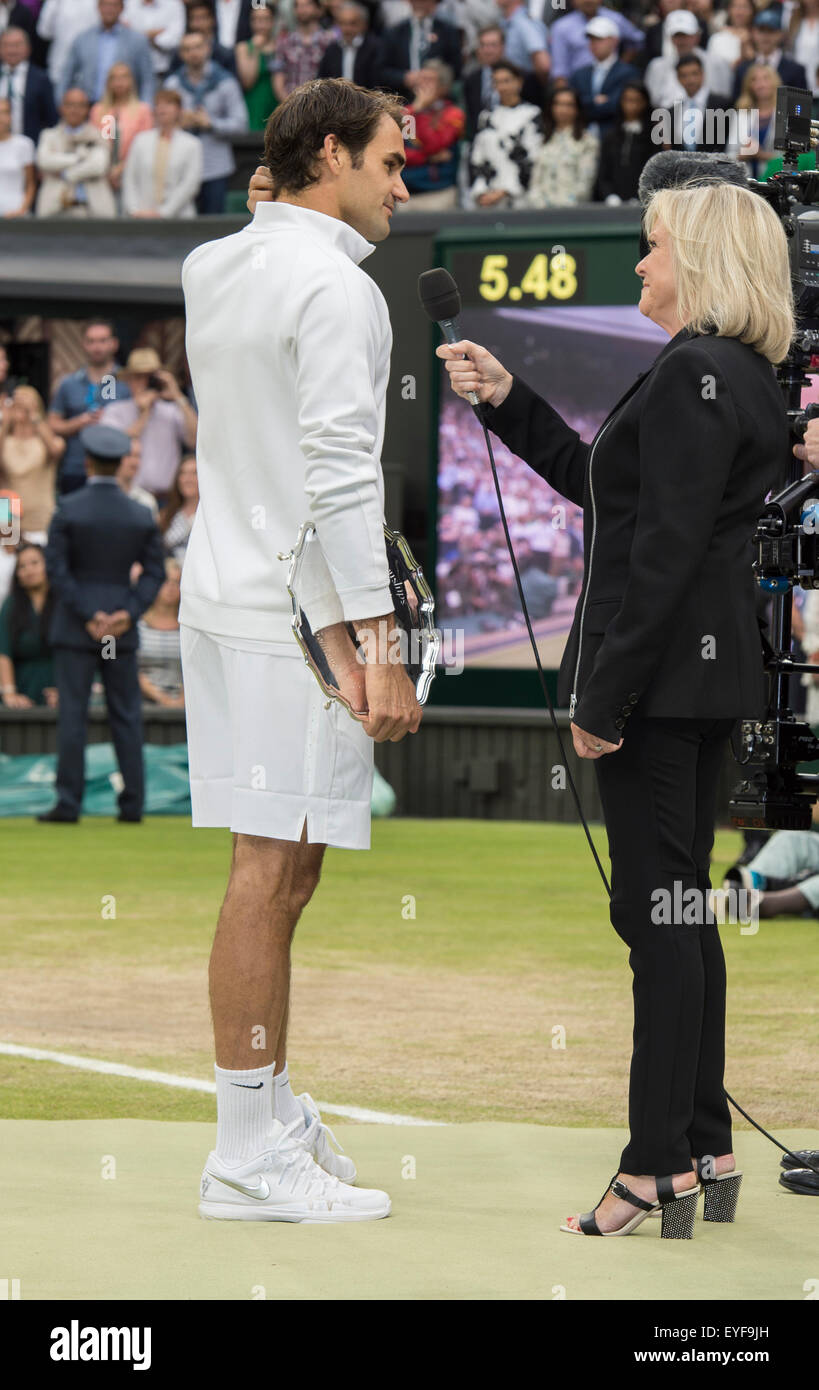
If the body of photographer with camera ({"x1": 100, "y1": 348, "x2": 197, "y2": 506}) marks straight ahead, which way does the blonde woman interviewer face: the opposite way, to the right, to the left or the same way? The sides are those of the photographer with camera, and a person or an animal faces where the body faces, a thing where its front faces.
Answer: to the right

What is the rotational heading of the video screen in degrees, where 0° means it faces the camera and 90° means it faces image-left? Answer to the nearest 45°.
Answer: approximately 0°

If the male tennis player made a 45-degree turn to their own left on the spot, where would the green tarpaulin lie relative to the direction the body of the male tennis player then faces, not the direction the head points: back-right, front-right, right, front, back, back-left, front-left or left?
front-left

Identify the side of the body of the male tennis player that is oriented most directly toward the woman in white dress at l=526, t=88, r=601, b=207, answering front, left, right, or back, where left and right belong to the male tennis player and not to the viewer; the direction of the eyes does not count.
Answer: left

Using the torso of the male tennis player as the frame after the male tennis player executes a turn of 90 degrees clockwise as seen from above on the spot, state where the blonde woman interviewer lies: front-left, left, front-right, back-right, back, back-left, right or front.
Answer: left

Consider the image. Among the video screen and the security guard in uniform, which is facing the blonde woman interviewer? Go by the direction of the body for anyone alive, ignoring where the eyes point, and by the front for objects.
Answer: the video screen

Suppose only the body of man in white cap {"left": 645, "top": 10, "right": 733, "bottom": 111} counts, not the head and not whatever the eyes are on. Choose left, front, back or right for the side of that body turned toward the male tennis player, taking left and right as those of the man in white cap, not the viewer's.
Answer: front

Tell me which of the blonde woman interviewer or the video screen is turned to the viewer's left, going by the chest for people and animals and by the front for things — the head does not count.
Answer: the blonde woman interviewer

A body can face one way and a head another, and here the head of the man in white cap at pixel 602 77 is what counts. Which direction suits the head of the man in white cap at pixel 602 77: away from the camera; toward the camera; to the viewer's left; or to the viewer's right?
toward the camera

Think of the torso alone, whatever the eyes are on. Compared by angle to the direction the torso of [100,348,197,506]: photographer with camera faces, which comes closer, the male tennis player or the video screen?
the male tennis player

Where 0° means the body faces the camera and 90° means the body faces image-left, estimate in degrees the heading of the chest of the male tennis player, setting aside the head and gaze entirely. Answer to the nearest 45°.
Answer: approximately 270°

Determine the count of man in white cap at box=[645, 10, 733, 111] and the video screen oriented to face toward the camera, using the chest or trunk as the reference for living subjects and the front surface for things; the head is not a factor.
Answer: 2

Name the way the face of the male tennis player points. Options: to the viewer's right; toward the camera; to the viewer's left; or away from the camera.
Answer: to the viewer's right

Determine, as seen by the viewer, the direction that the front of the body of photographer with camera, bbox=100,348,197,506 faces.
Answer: toward the camera
